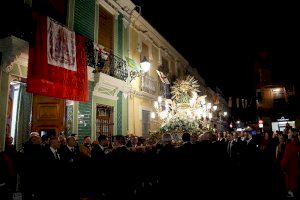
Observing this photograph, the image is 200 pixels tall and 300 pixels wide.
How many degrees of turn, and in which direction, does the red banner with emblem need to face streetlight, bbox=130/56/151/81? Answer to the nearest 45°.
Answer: approximately 90° to its left

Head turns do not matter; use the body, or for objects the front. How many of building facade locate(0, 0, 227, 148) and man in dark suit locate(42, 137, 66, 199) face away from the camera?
0

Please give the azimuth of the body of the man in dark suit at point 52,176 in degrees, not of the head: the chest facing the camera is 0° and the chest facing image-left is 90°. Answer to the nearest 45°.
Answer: approximately 315°
